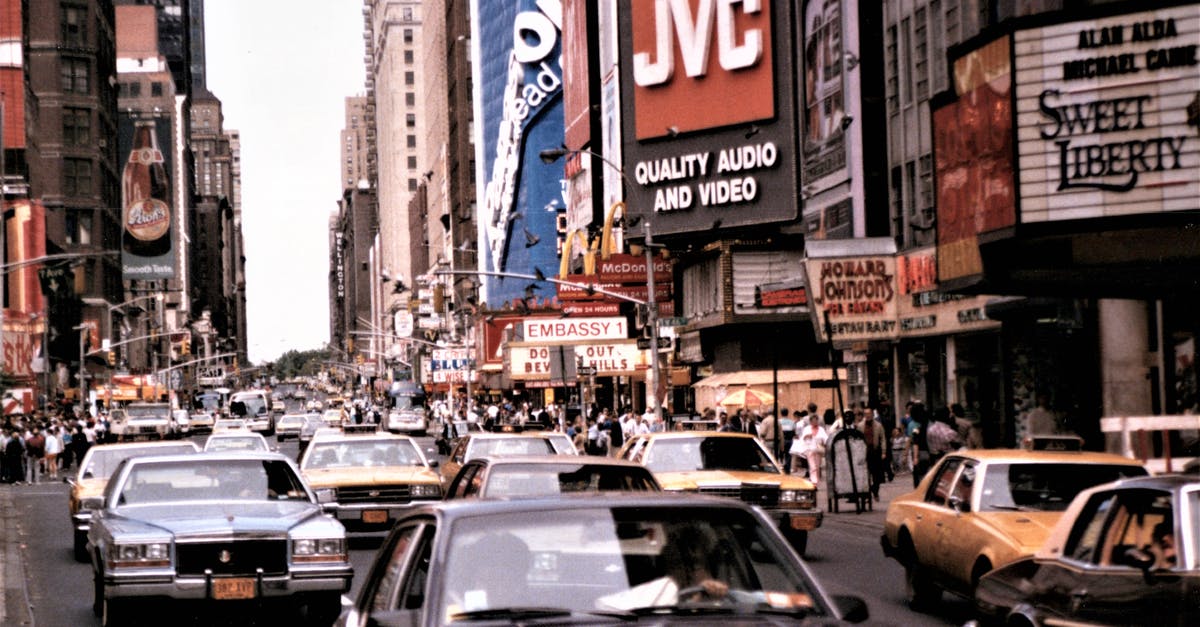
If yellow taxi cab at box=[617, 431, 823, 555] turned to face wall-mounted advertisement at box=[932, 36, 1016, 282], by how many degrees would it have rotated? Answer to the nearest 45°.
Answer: approximately 90° to its left

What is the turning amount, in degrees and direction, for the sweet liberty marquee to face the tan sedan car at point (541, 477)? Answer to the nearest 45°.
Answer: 0° — it already faces it

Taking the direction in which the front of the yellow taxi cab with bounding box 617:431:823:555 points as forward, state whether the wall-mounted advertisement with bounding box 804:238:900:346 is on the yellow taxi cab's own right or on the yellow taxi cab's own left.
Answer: on the yellow taxi cab's own left

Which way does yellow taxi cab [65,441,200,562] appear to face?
toward the camera

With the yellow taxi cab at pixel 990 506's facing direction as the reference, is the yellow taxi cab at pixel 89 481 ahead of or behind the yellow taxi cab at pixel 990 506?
behind

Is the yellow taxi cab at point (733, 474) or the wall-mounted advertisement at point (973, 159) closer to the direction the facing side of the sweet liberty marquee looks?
the yellow taxi cab

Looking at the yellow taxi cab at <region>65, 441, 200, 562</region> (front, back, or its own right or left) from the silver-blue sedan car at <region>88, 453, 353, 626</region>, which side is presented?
front

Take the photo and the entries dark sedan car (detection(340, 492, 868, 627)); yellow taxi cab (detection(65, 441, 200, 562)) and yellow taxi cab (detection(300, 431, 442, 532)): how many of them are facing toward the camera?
3

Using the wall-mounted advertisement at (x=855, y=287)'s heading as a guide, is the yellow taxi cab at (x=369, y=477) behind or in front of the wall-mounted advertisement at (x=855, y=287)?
in front

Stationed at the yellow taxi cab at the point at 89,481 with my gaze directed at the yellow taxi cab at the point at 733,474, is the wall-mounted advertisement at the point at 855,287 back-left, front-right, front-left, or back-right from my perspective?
front-left

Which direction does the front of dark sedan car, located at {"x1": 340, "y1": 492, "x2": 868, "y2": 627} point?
toward the camera

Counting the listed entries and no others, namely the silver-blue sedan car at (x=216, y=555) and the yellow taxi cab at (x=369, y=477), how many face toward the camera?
2

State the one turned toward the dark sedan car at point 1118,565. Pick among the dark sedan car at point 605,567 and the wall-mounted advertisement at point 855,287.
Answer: the wall-mounted advertisement

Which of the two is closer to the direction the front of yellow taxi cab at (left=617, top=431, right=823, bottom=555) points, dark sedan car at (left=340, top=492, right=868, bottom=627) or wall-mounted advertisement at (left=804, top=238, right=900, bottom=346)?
the dark sedan car

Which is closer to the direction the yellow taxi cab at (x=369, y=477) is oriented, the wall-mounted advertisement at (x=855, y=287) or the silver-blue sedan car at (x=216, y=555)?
the silver-blue sedan car

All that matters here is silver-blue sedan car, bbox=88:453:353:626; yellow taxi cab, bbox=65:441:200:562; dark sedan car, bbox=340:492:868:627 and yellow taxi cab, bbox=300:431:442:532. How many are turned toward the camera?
4

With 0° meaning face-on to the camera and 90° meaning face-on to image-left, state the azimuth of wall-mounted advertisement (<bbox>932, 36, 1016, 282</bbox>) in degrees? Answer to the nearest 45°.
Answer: approximately 45°

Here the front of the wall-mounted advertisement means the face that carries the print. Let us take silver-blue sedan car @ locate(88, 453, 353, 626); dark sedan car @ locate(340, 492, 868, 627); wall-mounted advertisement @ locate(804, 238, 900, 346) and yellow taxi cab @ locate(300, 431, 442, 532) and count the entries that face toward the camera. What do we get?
4
